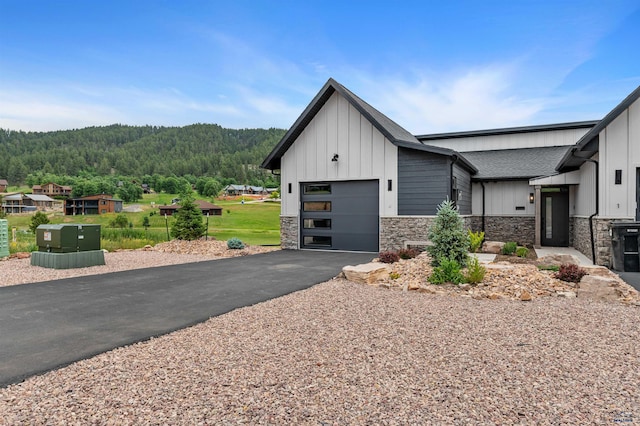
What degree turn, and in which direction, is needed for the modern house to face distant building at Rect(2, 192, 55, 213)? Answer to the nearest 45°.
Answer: approximately 90° to its right

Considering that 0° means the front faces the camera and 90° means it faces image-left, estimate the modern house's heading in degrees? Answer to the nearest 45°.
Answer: approximately 0°

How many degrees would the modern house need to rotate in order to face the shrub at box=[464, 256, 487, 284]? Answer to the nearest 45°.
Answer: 0° — it already faces it

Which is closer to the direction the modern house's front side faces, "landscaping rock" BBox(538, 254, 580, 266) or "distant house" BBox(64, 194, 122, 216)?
the landscaping rock

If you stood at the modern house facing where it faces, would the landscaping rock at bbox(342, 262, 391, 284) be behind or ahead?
ahead

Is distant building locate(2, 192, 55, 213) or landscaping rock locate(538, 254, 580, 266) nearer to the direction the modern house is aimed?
the landscaping rock

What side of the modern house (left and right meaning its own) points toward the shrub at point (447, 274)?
front

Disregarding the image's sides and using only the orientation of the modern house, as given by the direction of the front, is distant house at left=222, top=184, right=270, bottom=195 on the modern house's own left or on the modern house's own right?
on the modern house's own right

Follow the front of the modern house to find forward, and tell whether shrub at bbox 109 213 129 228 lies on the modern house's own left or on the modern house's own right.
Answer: on the modern house's own right

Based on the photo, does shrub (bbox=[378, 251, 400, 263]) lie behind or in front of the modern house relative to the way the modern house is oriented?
in front

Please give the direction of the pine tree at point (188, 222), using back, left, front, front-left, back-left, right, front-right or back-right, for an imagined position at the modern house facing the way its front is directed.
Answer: right

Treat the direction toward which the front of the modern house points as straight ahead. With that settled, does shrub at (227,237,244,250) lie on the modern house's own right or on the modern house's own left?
on the modern house's own right

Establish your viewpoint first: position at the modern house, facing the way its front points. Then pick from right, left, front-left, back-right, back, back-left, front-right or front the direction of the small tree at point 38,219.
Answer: right

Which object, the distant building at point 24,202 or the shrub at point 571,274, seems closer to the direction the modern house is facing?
the shrub
